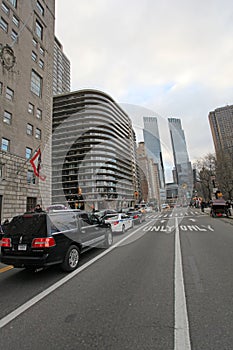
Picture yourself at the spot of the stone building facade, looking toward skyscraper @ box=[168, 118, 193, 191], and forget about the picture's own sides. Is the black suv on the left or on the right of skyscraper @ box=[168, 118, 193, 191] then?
right

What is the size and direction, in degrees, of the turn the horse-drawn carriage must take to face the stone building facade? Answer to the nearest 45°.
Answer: approximately 135° to its left

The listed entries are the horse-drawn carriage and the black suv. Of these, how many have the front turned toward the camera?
0

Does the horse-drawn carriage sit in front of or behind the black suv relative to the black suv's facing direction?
in front

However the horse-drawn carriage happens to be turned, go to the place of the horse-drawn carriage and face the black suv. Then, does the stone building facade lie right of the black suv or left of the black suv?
right

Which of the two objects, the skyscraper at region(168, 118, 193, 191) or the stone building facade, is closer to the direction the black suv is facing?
the skyscraper

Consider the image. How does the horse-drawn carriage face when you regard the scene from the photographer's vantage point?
facing away from the viewer

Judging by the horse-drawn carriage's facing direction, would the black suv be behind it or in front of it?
behind

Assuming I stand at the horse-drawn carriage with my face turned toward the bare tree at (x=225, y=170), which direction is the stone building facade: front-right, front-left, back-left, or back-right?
back-left

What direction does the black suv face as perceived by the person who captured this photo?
facing away from the viewer and to the right of the viewer

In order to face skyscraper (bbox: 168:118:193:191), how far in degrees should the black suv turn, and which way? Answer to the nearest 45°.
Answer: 0° — it already faces it

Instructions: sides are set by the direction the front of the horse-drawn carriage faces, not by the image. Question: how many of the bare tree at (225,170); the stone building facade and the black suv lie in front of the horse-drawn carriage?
1

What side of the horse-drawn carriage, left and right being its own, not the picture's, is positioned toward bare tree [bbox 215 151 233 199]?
front
